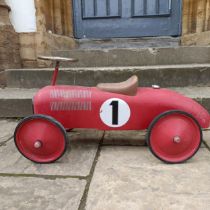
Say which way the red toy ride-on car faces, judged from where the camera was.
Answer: facing to the left of the viewer
